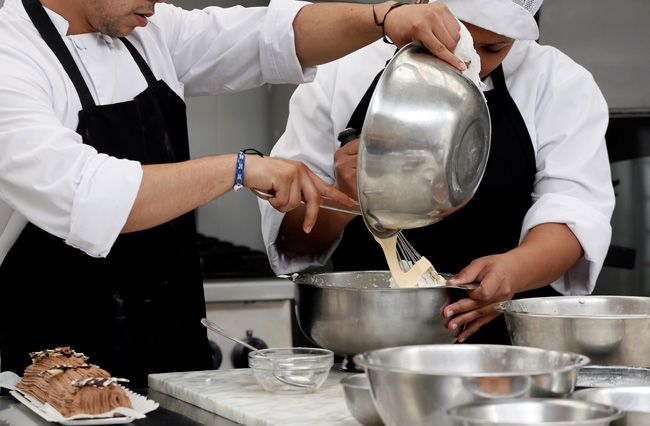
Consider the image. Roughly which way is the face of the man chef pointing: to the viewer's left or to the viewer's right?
to the viewer's right

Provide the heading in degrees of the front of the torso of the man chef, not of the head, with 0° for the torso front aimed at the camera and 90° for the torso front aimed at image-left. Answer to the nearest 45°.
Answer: approximately 315°

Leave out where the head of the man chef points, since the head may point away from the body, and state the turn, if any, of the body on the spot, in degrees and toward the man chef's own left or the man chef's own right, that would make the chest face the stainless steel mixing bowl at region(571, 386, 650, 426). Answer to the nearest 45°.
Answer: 0° — they already face it

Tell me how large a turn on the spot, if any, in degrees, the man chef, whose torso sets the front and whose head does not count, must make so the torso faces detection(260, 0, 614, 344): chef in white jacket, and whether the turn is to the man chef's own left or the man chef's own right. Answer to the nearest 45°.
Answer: approximately 45° to the man chef's own left
